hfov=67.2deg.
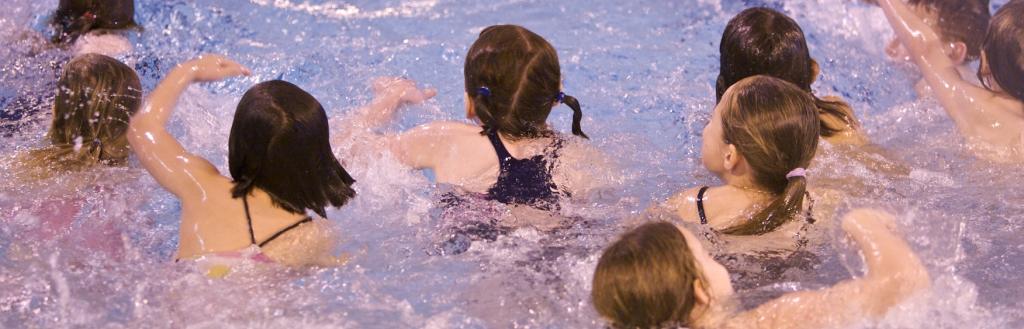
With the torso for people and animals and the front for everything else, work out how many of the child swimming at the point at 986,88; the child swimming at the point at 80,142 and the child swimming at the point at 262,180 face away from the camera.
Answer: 3

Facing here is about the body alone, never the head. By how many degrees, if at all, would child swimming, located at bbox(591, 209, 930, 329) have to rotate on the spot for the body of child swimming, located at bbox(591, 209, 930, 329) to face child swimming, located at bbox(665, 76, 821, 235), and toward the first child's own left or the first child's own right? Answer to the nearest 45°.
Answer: approximately 45° to the first child's own left

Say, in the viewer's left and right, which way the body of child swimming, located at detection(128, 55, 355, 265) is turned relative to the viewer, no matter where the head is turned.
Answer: facing away from the viewer

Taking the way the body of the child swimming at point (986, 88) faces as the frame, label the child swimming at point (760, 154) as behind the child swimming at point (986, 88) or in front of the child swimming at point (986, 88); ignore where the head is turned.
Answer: behind

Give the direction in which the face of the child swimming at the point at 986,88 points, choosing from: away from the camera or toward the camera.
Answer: away from the camera

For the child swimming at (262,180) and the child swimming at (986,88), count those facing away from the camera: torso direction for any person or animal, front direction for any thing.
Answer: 2

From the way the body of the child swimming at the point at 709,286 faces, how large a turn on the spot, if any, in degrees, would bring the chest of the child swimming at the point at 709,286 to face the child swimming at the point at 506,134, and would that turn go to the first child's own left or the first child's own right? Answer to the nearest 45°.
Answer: approximately 90° to the first child's own left

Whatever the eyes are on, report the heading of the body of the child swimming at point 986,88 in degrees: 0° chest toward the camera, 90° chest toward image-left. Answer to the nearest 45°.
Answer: approximately 180°

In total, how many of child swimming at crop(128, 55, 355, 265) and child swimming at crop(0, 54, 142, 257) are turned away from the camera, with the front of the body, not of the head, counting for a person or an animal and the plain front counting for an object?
2

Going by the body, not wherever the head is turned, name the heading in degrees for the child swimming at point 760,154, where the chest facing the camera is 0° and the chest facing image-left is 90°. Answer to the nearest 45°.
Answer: approximately 135°

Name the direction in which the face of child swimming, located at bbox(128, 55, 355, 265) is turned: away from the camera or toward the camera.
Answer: away from the camera

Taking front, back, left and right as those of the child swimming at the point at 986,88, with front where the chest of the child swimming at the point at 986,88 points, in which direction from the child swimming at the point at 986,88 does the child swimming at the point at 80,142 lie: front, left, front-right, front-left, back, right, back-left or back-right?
back-left

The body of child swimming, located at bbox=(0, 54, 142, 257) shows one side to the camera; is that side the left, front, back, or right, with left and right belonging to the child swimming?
back

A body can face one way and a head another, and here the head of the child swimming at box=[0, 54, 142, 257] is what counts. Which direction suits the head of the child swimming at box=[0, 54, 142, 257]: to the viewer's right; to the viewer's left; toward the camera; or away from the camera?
away from the camera
